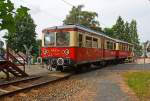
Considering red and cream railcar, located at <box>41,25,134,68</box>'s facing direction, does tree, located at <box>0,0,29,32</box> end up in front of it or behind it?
in front

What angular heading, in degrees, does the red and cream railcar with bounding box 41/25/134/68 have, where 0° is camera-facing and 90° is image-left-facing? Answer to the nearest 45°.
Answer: approximately 45°
